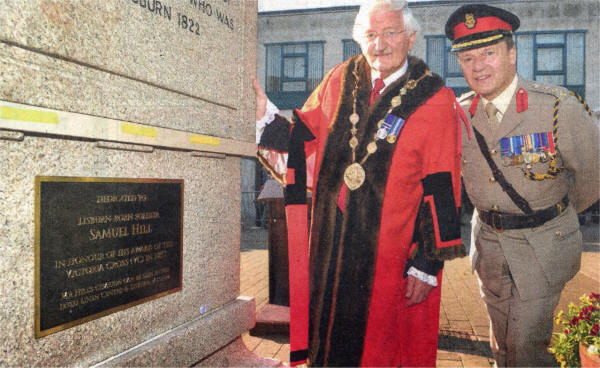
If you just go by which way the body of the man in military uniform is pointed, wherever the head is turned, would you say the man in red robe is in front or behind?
in front

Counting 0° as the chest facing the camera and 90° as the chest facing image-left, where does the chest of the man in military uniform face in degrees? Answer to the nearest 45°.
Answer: approximately 45°
